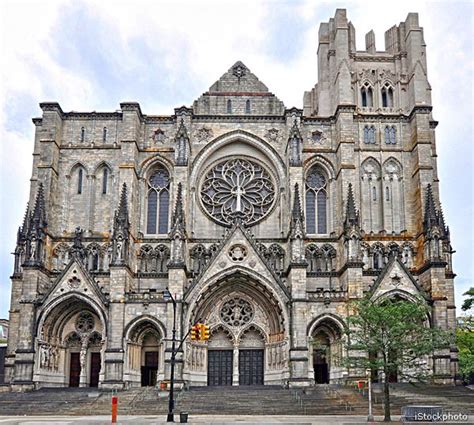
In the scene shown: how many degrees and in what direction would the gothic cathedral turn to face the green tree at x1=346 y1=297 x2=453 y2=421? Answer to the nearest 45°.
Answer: approximately 45° to its left

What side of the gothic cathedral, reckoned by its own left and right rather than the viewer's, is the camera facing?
front
